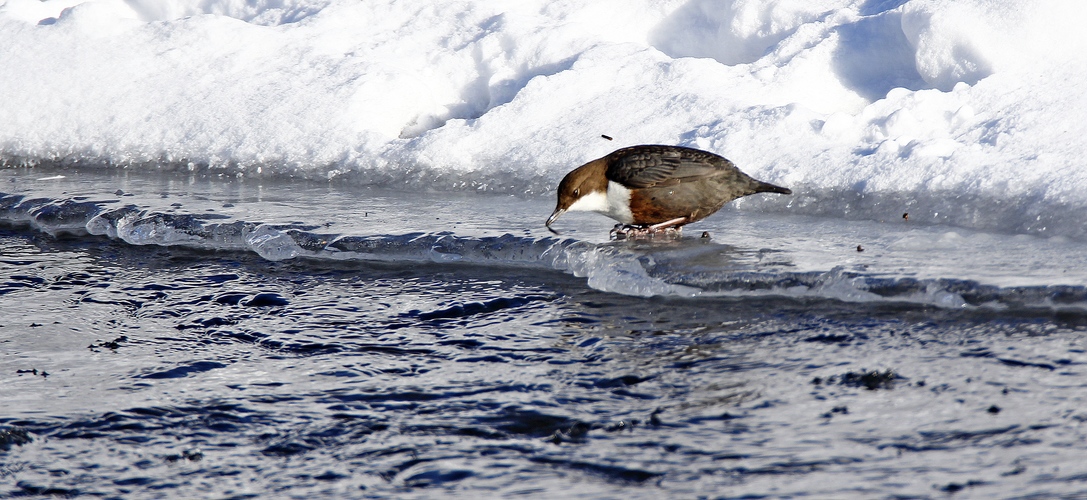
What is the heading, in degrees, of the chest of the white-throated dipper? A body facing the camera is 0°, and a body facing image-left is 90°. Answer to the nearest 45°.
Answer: approximately 90°
